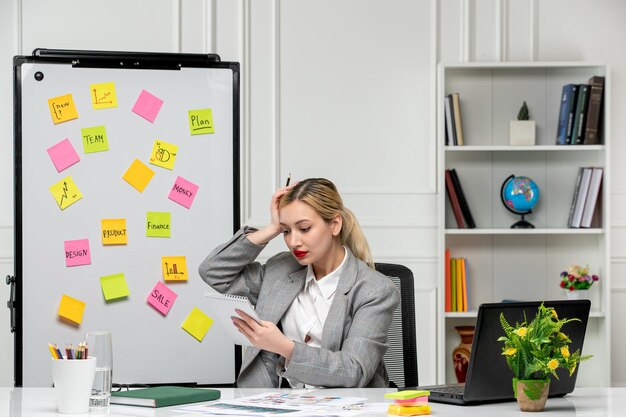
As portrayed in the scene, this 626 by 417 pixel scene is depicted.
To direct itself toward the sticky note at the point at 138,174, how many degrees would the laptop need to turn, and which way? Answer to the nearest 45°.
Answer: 0° — it already faces it

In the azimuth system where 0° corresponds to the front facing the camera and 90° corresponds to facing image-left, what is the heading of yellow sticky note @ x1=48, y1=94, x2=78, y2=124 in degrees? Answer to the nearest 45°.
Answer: approximately 0°

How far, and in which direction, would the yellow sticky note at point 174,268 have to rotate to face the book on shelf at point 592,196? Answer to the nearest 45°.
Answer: approximately 90° to its left

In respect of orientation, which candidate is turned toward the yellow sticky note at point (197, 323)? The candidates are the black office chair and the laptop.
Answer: the laptop

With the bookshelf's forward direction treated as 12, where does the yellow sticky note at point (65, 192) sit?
The yellow sticky note is roughly at 2 o'clock from the bookshelf.
